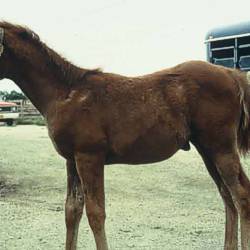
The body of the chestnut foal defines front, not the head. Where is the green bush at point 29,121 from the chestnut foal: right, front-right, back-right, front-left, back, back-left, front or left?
right

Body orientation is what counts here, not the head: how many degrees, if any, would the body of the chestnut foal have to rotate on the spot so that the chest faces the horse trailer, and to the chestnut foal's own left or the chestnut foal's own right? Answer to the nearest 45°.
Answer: approximately 90° to the chestnut foal's own right

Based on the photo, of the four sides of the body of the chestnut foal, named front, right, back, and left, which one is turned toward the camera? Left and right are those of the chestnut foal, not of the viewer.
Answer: left
